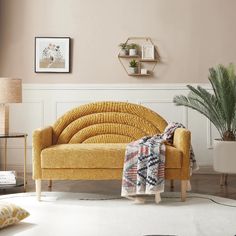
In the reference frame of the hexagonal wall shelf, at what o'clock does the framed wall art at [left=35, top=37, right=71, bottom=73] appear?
The framed wall art is roughly at 3 o'clock from the hexagonal wall shelf.

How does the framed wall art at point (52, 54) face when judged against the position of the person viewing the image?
facing the viewer

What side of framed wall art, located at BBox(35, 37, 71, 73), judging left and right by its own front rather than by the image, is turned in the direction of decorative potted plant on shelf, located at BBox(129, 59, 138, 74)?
left

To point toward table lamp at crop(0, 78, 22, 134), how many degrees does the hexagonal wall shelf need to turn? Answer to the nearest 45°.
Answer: approximately 45° to its right

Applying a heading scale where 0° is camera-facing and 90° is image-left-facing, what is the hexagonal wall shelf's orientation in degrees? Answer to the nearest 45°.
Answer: approximately 0°

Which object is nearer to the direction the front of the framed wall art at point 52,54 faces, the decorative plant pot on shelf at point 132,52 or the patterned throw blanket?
the patterned throw blanket

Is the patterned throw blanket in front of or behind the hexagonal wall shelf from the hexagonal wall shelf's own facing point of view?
in front

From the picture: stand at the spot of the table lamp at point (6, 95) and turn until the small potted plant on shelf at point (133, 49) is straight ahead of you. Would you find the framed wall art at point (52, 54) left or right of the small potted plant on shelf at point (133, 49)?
left

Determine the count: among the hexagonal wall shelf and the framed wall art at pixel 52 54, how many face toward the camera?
2

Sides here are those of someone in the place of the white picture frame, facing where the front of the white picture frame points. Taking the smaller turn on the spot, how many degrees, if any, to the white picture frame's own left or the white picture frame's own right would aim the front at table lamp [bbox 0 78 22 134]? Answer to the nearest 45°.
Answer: approximately 45° to the white picture frame's own right

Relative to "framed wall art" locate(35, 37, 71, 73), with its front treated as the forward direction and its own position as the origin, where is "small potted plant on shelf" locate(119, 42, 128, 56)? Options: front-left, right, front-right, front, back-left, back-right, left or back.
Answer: left

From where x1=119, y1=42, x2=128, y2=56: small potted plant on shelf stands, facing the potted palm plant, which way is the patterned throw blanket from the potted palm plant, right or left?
right
